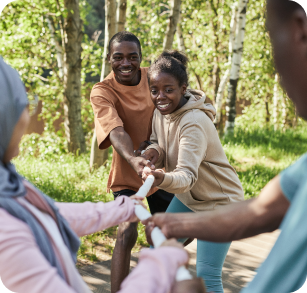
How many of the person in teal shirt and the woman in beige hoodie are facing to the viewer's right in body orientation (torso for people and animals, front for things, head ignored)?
0

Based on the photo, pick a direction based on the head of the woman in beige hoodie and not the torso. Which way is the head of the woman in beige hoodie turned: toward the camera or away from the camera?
toward the camera

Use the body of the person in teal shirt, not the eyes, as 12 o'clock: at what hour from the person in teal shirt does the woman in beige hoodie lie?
The woman in beige hoodie is roughly at 1 o'clock from the person in teal shirt.

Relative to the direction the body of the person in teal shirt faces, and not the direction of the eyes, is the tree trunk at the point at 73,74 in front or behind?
in front

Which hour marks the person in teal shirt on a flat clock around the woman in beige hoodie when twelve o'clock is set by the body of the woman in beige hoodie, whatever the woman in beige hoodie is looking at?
The person in teal shirt is roughly at 10 o'clock from the woman in beige hoodie.

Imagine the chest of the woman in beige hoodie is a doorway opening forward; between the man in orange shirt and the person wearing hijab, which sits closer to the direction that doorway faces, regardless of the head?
the person wearing hijab

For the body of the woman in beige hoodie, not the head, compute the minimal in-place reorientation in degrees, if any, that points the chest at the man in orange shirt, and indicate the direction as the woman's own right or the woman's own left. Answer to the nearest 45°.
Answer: approximately 90° to the woman's own right

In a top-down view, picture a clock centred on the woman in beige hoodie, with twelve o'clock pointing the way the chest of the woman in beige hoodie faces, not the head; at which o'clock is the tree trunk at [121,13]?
The tree trunk is roughly at 4 o'clock from the woman in beige hoodie.

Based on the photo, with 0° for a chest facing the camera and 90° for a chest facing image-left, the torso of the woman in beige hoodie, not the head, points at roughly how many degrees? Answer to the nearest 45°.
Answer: approximately 45°
